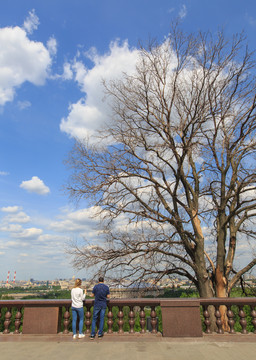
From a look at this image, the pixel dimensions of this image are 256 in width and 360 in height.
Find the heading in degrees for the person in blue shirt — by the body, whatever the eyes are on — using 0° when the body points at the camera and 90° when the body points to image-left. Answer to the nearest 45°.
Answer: approximately 180°
